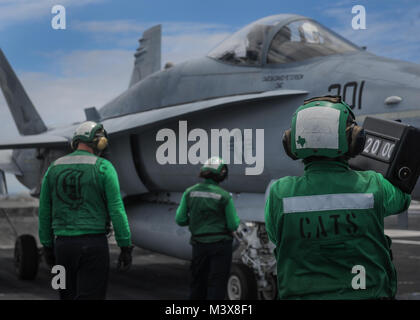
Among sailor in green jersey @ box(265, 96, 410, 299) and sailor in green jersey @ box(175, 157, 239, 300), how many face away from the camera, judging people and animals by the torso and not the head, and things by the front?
2

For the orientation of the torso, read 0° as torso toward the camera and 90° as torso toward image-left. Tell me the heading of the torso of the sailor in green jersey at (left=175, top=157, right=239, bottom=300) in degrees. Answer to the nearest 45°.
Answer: approximately 180°

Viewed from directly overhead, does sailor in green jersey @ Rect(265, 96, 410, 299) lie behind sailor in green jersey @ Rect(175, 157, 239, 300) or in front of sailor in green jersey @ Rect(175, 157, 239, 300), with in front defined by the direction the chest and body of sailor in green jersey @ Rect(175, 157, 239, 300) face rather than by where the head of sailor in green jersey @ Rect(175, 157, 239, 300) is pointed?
behind

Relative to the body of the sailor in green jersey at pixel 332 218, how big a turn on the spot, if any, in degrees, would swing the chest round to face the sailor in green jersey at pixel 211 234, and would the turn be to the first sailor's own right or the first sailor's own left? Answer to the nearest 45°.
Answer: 0° — they already face them

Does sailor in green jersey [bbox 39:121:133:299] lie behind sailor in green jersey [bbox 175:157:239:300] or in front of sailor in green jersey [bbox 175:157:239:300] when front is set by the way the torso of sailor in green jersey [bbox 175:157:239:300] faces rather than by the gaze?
behind

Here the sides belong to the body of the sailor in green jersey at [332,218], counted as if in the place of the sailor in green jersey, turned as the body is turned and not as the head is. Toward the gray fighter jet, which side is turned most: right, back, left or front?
front

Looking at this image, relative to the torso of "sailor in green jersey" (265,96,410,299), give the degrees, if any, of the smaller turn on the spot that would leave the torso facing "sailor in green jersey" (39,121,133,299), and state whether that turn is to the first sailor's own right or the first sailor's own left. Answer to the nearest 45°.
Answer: approximately 45° to the first sailor's own left

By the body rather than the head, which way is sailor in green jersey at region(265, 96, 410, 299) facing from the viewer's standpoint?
away from the camera
